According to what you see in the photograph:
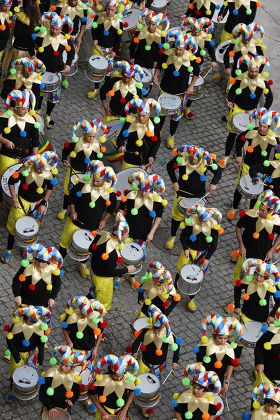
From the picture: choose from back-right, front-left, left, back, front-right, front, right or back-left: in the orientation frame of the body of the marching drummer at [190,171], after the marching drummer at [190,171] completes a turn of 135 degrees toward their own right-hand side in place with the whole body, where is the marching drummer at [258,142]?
right

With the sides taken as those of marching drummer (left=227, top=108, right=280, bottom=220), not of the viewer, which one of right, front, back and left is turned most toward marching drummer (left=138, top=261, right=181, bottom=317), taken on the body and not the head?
front

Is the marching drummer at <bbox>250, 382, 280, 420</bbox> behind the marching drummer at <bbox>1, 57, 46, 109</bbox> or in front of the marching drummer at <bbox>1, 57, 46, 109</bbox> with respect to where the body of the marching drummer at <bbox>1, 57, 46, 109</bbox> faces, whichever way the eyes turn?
in front

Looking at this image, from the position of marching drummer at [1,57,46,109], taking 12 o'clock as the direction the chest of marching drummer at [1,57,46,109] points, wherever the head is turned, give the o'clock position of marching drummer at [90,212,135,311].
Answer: marching drummer at [90,212,135,311] is roughly at 11 o'clock from marching drummer at [1,57,46,109].

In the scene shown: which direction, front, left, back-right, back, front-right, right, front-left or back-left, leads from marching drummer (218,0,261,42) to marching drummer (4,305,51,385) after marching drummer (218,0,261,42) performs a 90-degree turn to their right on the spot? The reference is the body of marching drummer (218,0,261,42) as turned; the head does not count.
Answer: left

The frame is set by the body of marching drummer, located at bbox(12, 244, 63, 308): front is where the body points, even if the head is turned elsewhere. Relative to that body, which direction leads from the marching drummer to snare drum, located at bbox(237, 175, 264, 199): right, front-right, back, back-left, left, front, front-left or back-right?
back-left

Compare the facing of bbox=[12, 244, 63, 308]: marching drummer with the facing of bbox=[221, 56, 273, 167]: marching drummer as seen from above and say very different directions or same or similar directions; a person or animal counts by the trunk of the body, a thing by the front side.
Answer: same or similar directions

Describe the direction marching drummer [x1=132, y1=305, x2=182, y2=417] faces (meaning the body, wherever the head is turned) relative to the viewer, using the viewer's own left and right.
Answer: facing the viewer

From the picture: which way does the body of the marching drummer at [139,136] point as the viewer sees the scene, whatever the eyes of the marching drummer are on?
toward the camera

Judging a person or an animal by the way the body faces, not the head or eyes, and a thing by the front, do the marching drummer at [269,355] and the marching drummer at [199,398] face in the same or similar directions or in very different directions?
same or similar directions

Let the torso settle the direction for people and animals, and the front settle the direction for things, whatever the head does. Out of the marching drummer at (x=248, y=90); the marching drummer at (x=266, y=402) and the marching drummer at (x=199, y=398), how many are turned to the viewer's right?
0

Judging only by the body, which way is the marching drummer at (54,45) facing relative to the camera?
toward the camera

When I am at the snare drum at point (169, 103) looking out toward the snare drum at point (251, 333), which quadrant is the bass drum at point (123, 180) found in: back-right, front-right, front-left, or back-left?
front-right

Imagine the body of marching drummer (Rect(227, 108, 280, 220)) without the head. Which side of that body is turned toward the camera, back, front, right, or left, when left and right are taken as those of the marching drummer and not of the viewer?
front

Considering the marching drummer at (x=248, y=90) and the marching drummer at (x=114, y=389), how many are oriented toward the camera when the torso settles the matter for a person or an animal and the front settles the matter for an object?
2

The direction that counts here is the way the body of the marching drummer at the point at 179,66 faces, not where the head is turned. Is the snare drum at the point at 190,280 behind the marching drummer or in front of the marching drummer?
in front
